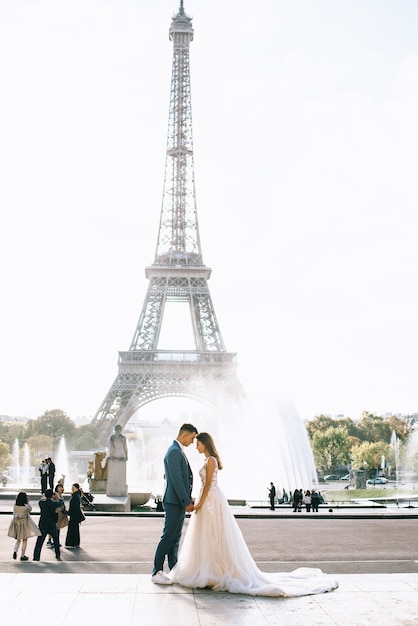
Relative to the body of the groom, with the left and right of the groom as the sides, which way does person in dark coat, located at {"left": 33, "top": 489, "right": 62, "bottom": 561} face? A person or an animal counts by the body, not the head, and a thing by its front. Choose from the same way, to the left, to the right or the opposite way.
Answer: to the left

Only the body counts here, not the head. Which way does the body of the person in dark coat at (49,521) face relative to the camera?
away from the camera

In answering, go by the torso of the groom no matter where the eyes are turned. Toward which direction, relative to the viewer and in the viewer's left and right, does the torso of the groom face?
facing to the right of the viewer

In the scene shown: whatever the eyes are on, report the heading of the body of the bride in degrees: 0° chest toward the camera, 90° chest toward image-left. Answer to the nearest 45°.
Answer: approximately 90°

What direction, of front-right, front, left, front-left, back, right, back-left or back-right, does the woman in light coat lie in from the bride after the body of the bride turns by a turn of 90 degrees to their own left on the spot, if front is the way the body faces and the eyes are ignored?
back-right

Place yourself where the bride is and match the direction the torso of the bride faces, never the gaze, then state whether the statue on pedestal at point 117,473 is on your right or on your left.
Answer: on your right

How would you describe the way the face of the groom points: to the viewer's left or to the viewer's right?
to the viewer's right

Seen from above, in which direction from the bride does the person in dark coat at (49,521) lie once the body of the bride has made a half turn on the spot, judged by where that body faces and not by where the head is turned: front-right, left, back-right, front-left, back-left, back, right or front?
back-left

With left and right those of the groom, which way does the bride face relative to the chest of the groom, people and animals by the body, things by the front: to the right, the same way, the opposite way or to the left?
the opposite way

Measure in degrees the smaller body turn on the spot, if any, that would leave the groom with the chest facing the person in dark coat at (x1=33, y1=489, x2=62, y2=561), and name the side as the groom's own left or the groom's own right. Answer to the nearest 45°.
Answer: approximately 135° to the groom's own left

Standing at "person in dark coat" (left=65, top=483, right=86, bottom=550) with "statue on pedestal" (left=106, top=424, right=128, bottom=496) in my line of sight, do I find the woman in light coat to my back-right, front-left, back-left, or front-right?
back-left

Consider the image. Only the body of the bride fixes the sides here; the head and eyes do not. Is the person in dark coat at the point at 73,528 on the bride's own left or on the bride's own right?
on the bride's own right

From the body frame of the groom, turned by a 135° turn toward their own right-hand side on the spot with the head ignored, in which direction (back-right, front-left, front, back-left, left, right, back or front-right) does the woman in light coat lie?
right

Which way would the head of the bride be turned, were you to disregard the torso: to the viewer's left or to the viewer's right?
to the viewer's left

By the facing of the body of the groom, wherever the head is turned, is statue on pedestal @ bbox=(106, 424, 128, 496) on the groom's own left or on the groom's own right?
on the groom's own left
